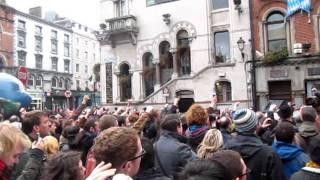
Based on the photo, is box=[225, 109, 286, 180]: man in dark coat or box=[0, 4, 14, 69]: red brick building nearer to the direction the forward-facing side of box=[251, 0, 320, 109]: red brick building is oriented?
the man in dark coat

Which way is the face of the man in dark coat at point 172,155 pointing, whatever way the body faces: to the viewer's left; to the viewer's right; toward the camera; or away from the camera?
away from the camera

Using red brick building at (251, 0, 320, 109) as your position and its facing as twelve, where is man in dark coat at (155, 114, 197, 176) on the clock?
The man in dark coat is roughly at 12 o'clock from the red brick building.

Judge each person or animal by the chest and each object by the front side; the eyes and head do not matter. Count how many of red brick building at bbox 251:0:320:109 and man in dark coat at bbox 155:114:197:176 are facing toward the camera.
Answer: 1

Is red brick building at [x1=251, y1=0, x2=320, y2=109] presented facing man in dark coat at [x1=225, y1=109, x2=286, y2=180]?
yes

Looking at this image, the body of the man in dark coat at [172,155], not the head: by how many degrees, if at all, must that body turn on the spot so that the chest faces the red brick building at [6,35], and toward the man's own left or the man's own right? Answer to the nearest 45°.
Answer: approximately 90° to the man's own left

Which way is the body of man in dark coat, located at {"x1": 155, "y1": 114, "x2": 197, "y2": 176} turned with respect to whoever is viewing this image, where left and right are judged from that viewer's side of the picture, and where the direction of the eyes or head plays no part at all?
facing away from the viewer and to the right of the viewer

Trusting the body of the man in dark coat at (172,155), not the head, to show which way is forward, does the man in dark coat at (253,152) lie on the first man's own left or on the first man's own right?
on the first man's own right

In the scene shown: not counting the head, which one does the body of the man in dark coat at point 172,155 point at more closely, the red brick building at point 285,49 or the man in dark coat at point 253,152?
the red brick building

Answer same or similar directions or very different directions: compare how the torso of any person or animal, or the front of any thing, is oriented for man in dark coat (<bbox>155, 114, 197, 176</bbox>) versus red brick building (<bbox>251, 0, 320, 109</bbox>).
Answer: very different directions
